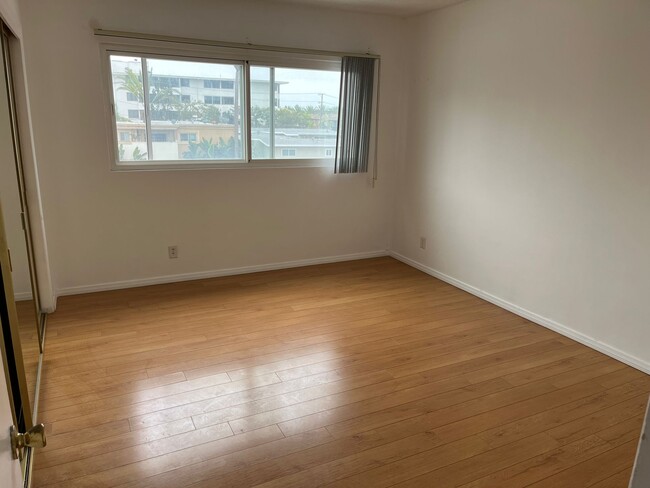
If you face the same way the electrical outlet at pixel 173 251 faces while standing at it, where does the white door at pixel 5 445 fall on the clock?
The white door is roughly at 12 o'clock from the electrical outlet.

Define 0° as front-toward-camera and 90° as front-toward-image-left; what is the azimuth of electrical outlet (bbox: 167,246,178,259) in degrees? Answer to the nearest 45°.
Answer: approximately 0°

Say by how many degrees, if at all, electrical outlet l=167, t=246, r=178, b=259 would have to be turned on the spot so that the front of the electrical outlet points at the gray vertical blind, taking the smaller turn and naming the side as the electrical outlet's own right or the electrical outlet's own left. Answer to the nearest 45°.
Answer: approximately 90° to the electrical outlet's own left

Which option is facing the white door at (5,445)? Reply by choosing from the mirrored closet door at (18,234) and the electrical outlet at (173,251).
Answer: the electrical outlet

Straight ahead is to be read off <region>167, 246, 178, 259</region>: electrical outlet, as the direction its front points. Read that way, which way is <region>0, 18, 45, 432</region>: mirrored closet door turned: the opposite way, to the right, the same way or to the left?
to the left

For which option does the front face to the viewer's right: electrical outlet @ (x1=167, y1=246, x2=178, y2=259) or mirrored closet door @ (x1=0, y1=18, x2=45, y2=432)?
the mirrored closet door

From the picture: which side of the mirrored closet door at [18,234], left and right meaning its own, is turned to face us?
right

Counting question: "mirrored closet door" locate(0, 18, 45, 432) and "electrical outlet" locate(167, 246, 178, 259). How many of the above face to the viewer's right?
1
